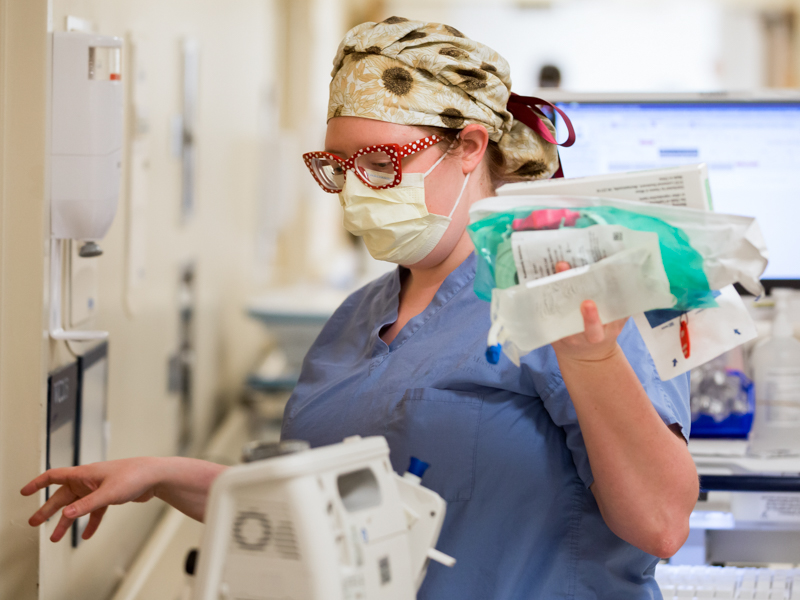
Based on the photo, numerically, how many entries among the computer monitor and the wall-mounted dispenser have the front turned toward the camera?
1

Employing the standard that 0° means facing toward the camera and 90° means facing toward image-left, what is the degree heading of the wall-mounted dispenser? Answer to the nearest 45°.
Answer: approximately 270°

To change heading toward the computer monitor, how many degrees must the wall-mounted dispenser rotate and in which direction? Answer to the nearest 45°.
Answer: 0° — it already faces it

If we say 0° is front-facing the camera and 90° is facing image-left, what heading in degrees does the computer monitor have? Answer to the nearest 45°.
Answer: approximately 0°

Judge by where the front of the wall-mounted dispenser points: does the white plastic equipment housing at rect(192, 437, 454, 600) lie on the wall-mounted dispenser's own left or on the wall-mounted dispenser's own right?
on the wall-mounted dispenser's own right

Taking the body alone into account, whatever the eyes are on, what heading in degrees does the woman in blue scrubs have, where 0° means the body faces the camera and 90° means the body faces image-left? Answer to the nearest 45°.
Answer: approximately 45°

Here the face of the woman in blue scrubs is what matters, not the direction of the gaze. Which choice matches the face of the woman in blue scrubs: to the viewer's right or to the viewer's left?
to the viewer's left
